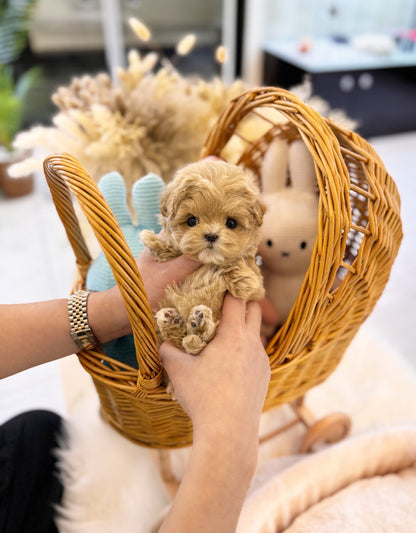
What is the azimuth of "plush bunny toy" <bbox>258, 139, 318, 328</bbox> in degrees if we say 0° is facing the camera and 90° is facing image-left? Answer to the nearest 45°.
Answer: approximately 0°

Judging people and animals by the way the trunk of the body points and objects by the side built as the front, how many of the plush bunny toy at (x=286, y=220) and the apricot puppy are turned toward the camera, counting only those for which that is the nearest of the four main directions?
2
